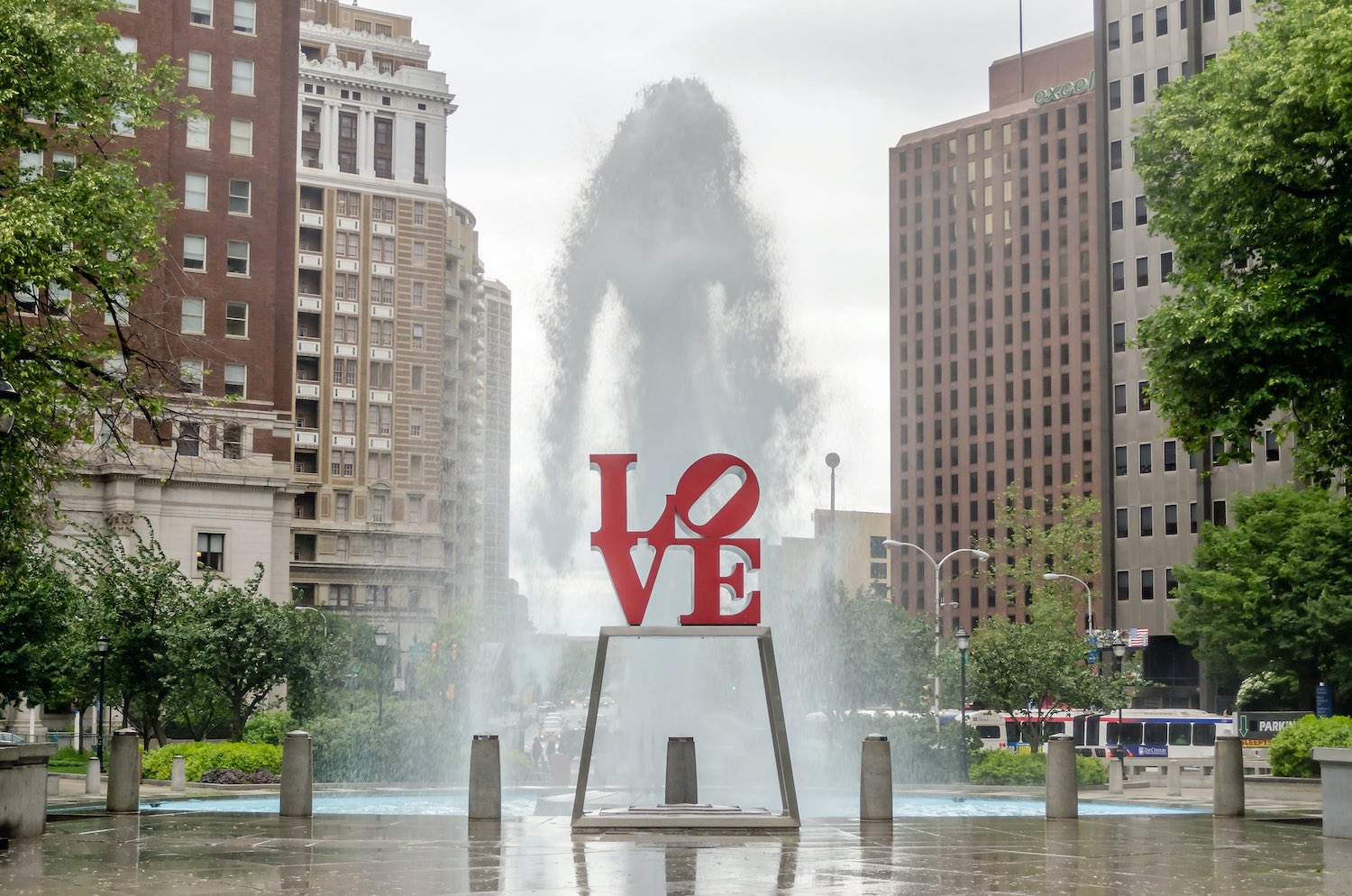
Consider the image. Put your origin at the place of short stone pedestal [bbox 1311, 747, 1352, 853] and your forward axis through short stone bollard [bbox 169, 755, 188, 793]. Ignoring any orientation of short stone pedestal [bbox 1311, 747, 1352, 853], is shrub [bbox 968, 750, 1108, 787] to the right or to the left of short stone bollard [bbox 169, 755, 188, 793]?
right

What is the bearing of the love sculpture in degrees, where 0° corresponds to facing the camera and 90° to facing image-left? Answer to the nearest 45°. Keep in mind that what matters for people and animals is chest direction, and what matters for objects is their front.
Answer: approximately 0°

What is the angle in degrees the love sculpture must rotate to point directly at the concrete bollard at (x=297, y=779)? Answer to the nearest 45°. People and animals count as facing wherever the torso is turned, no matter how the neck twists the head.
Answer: approximately 135° to its right

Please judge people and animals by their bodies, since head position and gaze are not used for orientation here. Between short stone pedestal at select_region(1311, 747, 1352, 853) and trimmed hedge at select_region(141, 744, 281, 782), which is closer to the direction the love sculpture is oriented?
the short stone pedestal

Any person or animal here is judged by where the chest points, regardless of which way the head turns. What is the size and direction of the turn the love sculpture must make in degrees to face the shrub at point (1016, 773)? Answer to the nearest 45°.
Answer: approximately 180°

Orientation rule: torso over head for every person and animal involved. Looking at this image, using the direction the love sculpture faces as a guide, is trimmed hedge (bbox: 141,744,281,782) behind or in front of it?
behind

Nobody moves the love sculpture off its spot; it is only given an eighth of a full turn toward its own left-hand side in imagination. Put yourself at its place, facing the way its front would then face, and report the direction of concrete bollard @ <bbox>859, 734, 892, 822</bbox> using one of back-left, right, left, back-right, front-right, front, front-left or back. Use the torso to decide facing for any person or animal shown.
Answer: left

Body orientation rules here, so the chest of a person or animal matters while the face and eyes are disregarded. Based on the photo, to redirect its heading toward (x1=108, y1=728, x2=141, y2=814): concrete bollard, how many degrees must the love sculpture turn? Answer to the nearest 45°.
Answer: approximately 135° to its right

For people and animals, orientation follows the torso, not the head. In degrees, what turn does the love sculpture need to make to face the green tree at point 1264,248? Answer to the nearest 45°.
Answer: approximately 135° to its left

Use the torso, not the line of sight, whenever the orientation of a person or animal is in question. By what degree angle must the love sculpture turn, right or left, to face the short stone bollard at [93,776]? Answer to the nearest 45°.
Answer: approximately 135° to its right

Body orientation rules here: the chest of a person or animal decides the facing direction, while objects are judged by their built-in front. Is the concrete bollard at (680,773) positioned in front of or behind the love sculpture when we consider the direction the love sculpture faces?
behind

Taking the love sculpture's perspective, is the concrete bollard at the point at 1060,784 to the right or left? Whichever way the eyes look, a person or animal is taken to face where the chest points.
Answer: on its left

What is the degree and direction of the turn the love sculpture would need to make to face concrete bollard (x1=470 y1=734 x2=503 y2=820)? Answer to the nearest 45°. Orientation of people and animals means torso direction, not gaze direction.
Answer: approximately 135° to its right

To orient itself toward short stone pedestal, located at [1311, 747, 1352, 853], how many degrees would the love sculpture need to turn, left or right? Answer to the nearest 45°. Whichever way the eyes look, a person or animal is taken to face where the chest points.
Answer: approximately 90° to its left

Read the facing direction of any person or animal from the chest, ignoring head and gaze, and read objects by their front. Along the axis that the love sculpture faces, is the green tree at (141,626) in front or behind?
behind
